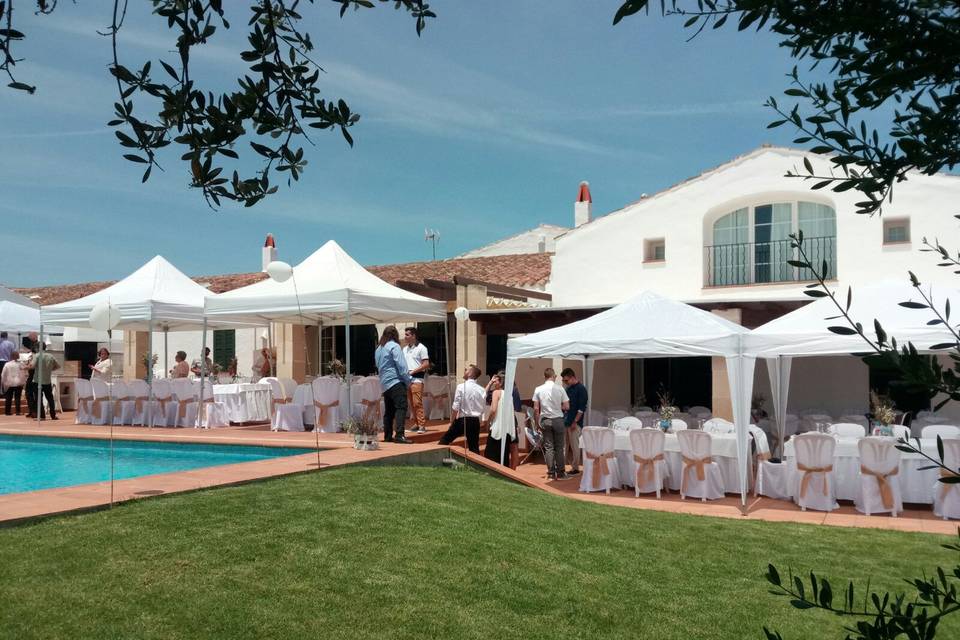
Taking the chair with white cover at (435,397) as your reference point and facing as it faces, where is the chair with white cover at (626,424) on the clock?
the chair with white cover at (626,424) is roughly at 5 o'clock from the chair with white cover at (435,397).

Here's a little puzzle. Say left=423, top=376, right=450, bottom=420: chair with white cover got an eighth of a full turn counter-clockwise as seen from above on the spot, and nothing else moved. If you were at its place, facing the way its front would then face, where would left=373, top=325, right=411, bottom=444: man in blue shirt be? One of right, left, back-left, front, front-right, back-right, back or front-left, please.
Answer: back-left

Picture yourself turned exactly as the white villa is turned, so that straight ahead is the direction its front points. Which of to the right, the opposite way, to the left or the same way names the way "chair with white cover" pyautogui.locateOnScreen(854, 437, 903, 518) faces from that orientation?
the opposite way

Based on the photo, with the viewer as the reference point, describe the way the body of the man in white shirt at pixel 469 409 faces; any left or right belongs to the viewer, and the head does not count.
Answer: facing away from the viewer and to the left of the viewer

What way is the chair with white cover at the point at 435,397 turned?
away from the camera

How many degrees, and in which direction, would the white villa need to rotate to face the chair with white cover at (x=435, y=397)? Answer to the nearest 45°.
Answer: approximately 90° to its right

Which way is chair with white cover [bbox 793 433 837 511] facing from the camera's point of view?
away from the camera

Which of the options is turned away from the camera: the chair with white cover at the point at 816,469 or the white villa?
the chair with white cover

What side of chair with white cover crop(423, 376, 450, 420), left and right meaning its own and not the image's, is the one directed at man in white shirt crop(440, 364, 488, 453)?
back

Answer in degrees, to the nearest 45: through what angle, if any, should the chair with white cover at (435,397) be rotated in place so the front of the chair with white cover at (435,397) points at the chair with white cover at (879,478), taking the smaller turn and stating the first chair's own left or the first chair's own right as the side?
approximately 135° to the first chair's own right

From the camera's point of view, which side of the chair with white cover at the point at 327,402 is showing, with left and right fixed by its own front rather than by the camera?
back

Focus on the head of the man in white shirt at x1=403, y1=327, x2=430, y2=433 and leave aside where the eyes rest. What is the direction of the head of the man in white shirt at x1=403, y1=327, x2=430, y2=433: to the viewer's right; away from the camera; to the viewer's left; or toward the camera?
to the viewer's left
